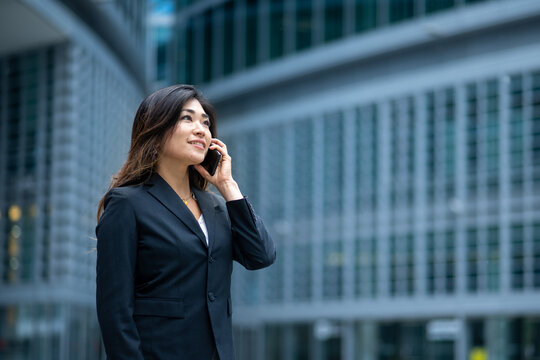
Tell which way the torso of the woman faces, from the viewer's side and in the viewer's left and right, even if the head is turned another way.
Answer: facing the viewer and to the right of the viewer

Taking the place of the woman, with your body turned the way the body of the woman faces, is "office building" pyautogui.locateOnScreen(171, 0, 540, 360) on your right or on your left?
on your left

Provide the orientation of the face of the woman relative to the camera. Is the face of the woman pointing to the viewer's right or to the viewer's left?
to the viewer's right
